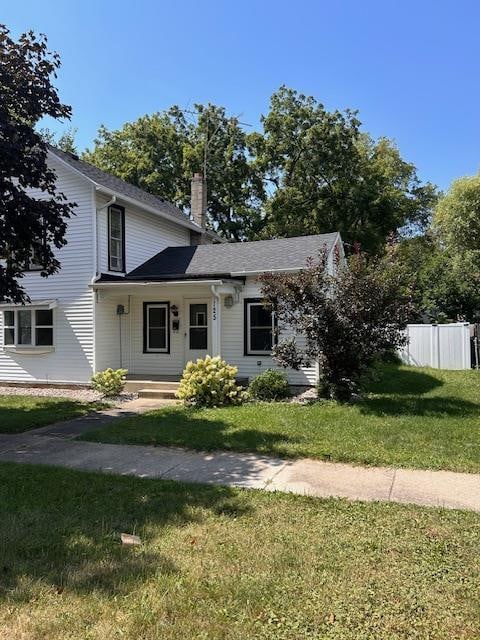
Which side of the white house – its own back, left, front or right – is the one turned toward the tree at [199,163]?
back

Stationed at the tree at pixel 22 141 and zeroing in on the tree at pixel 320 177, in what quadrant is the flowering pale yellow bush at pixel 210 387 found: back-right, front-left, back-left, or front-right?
front-right

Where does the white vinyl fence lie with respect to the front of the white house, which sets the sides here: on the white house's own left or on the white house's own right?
on the white house's own left

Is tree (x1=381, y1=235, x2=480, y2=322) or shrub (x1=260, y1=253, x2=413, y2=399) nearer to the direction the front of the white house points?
the shrub

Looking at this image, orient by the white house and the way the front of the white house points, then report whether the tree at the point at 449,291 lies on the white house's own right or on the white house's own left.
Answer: on the white house's own left

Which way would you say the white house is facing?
toward the camera

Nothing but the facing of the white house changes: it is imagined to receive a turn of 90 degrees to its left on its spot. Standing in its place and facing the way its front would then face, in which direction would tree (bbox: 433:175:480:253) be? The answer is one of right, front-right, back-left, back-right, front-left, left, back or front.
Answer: front-left

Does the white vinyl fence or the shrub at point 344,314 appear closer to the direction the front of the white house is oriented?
the shrub

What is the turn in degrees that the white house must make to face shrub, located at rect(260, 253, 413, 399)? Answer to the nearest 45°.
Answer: approximately 45° to its left

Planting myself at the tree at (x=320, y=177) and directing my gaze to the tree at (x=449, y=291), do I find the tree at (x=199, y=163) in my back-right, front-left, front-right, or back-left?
back-right

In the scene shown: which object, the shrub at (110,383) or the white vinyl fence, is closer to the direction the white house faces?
the shrub

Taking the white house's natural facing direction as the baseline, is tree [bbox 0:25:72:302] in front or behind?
in front

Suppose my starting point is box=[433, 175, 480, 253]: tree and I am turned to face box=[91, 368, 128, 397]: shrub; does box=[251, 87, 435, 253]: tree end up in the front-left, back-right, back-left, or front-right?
front-right

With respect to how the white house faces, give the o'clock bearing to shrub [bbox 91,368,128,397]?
The shrub is roughly at 12 o'clock from the white house.
